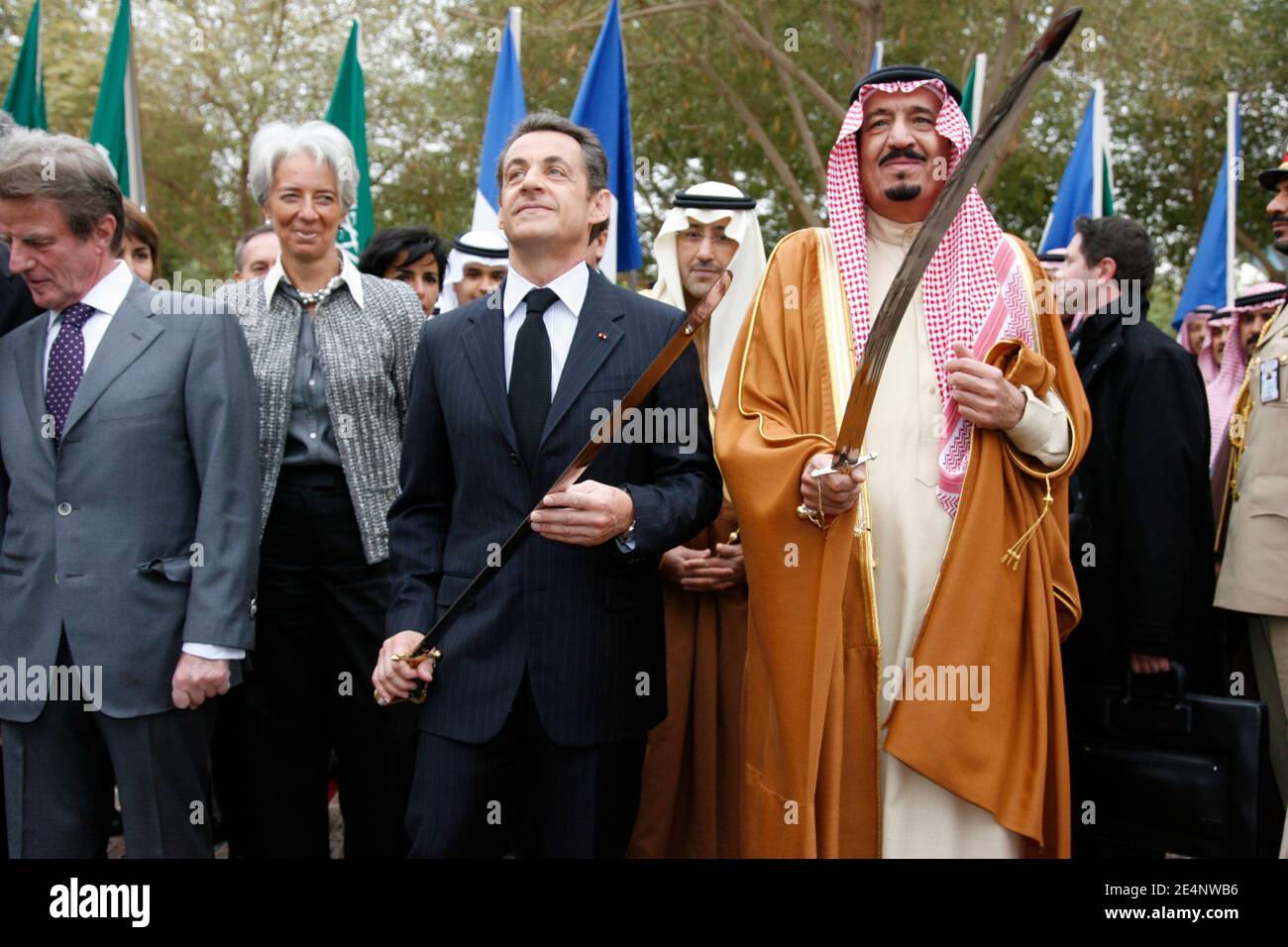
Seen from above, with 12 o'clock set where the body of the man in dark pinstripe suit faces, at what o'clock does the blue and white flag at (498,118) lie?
The blue and white flag is roughly at 6 o'clock from the man in dark pinstripe suit.

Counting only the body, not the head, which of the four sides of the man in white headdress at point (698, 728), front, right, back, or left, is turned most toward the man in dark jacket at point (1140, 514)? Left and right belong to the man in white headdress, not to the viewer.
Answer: left

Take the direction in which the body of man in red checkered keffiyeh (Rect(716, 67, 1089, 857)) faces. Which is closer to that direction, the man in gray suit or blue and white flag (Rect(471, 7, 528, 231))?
the man in gray suit

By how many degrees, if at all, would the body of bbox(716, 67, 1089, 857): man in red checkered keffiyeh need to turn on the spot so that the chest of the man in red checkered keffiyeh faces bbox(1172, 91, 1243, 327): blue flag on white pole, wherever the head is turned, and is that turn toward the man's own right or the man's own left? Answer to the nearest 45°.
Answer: approximately 180°

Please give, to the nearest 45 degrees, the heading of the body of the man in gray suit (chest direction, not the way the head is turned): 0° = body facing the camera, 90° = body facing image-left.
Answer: approximately 45°
